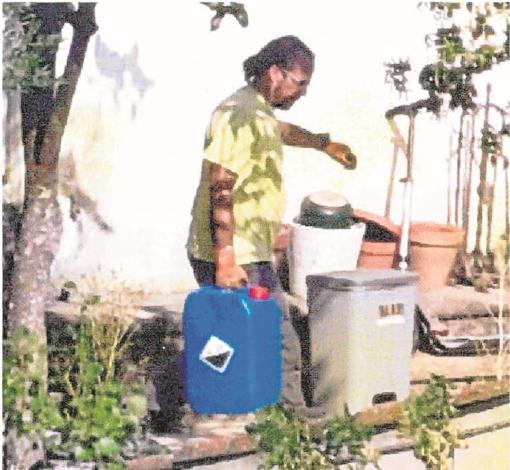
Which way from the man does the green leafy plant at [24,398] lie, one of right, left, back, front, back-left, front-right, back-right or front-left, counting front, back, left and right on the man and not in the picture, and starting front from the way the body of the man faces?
back

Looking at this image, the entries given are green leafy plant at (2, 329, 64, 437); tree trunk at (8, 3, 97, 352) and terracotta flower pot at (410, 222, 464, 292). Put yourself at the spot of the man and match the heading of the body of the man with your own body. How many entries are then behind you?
2

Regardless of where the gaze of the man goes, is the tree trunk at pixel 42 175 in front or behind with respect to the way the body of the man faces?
behind

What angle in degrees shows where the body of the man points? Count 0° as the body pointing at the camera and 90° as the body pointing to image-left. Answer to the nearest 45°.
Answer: approximately 270°
